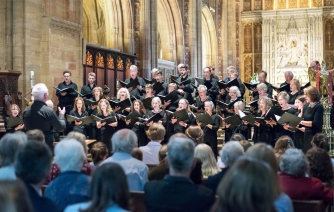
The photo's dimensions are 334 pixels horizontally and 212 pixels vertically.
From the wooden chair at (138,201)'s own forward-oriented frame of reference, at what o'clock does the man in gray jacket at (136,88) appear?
The man in gray jacket is roughly at 12 o'clock from the wooden chair.

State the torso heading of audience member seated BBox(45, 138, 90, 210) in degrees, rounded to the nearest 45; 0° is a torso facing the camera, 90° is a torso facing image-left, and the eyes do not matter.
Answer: approximately 180°

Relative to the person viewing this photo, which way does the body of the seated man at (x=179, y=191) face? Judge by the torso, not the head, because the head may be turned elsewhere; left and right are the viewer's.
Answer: facing away from the viewer

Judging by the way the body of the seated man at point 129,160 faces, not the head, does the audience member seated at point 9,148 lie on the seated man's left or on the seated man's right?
on the seated man's left

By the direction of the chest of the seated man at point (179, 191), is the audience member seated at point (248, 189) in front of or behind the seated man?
behind

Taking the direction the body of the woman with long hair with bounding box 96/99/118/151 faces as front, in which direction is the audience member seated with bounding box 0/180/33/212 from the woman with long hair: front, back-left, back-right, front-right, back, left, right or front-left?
front

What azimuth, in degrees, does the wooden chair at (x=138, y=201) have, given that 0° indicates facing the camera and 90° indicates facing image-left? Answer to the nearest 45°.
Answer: approximately 180°

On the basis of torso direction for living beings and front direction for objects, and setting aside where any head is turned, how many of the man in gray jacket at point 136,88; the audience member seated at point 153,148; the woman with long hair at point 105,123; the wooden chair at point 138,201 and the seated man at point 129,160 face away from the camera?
3

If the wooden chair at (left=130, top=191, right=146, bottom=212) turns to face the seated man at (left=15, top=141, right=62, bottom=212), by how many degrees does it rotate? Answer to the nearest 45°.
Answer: approximately 135° to its left

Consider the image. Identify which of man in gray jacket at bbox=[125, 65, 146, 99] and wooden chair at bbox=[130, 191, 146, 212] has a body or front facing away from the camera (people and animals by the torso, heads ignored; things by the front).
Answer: the wooden chair

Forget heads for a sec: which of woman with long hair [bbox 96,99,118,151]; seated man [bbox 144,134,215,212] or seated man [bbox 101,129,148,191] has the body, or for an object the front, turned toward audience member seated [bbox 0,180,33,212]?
the woman with long hair

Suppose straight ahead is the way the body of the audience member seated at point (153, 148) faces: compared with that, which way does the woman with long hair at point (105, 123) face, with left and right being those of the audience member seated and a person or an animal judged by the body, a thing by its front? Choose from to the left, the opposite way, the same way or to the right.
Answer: the opposite way

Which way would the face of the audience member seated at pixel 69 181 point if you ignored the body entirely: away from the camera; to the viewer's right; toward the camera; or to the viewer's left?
away from the camera

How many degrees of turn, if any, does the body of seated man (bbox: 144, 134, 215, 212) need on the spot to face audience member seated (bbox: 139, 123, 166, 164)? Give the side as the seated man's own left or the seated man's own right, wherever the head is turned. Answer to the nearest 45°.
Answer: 0° — they already face them

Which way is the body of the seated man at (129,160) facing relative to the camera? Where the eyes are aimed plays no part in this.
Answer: away from the camera

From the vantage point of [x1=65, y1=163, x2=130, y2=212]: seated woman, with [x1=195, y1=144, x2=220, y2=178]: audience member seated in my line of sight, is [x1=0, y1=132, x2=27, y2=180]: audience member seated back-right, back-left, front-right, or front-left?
front-left

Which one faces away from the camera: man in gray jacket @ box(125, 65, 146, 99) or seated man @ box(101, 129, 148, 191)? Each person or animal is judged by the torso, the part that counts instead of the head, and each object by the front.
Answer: the seated man

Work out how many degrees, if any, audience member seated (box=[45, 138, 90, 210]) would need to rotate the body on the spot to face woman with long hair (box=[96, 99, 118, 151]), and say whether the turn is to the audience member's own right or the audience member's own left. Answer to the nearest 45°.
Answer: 0° — they already face them

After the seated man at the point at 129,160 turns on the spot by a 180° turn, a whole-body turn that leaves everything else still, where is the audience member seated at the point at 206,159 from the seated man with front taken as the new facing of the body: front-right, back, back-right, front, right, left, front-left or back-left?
left

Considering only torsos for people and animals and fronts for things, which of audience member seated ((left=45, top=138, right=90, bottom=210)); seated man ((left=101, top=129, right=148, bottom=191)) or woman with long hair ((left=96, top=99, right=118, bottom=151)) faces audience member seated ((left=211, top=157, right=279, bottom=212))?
the woman with long hair
